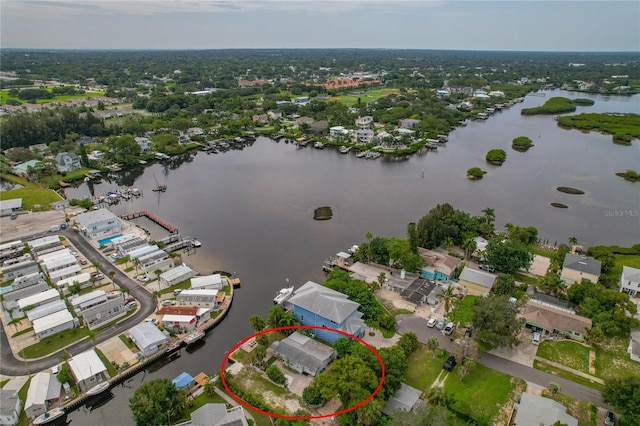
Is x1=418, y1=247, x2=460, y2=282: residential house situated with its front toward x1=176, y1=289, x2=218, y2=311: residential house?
no

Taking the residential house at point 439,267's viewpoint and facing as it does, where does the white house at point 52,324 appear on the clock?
The white house is roughly at 2 o'clock from the residential house.

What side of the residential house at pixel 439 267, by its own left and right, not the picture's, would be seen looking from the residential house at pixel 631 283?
left

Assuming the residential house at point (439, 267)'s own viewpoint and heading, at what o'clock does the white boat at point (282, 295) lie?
The white boat is roughly at 2 o'clock from the residential house.

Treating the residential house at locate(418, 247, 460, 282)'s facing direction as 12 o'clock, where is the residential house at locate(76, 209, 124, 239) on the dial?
the residential house at locate(76, 209, 124, 239) is roughly at 3 o'clock from the residential house at locate(418, 247, 460, 282).

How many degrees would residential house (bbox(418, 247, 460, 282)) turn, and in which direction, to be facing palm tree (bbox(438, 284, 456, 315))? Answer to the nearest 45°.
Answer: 0° — it already faces it

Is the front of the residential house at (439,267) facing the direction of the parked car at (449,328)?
yes

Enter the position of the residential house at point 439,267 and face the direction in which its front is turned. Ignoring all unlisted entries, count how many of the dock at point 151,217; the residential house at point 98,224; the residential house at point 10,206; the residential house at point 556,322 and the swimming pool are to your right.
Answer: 4

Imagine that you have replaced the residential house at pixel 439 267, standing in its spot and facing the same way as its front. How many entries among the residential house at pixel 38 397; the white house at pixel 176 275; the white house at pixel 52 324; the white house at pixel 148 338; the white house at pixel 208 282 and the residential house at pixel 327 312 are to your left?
0

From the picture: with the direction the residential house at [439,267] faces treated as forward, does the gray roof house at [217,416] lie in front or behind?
in front

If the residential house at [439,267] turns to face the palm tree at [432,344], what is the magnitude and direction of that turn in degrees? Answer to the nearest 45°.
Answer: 0° — it already faces it

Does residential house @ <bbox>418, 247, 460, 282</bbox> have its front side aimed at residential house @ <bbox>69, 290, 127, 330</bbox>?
no

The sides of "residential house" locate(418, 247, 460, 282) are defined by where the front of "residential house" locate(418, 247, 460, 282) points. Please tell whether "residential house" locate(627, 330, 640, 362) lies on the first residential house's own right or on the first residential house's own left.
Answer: on the first residential house's own left

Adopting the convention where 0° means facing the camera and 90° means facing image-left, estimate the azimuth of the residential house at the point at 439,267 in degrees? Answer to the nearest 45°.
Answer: approximately 0°

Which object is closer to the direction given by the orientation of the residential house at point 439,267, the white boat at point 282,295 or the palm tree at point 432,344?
the palm tree

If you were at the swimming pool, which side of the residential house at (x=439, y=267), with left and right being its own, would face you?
right

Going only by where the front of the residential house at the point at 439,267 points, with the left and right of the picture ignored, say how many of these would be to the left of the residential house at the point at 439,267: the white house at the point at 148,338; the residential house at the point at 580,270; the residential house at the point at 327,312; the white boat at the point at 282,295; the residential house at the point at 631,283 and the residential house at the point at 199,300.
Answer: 2

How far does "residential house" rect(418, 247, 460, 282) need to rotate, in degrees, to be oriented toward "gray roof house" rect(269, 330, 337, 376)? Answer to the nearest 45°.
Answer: approximately 45° to its right

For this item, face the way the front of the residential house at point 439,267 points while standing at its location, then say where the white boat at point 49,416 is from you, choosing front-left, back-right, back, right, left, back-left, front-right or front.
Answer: front-right

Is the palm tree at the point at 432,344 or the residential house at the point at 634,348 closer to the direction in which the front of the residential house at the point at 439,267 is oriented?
the palm tree

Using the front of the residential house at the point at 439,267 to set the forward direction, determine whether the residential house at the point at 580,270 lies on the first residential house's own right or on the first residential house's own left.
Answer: on the first residential house's own left
